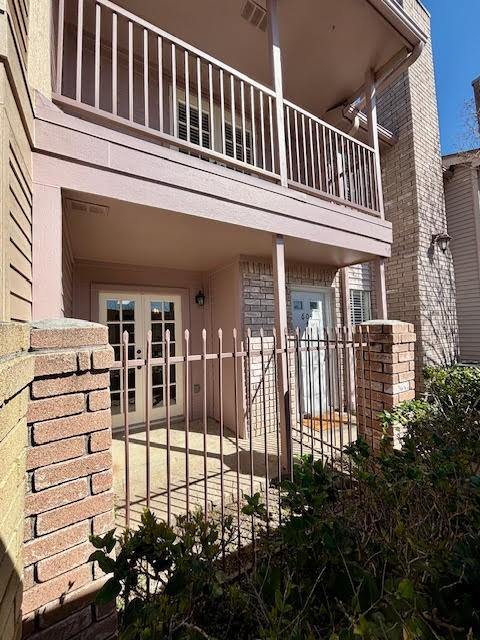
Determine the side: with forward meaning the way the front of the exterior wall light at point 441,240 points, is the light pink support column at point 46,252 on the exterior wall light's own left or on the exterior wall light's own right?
on the exterior wall light's own right

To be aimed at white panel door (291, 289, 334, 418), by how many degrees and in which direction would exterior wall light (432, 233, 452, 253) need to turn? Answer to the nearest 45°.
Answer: approximately 90° to its right

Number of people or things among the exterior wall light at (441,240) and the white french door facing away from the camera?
0

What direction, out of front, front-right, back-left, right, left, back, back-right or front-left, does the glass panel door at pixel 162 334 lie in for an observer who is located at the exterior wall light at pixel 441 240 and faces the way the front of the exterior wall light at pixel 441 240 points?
right

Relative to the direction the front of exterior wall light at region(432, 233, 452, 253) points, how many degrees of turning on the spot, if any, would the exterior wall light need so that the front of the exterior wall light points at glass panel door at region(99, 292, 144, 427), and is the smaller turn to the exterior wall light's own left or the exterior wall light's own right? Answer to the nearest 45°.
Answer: approximately 90° to the exterior wall light's own right

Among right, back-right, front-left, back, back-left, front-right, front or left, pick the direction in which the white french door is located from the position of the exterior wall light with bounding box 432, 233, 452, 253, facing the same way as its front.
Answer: right

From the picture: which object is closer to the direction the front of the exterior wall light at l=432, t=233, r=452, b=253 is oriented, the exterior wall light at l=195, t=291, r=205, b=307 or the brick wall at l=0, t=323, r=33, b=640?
the brick wall

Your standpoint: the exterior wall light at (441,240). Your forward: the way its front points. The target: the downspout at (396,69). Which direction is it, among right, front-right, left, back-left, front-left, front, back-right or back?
front-right

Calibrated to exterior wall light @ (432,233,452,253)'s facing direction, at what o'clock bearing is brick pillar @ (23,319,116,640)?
The brick pillar is roughly at 2 o'clock from the exterior wall light.

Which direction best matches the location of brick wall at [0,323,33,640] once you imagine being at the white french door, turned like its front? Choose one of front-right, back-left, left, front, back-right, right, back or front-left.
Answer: front-right

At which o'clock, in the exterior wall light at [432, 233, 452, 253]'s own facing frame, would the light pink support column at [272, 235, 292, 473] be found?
The light pink support column is roughly at 2 o'clock from the exterior wall light.

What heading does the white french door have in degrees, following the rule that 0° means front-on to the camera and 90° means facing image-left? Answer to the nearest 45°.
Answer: approximately 315°

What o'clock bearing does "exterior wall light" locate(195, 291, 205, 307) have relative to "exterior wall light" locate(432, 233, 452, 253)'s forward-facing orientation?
"exterior wall light" locate(195, 291, 205, 307) is roughly at 3 o'clock from "exterior wall light" locate(432, 233, 452, 253).

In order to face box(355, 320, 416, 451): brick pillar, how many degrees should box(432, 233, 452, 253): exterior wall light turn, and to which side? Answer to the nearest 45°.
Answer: approximately 45° to its right

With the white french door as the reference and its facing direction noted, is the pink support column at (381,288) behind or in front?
in front

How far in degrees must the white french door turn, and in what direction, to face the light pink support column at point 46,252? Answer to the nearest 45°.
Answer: approximately 45° to its right

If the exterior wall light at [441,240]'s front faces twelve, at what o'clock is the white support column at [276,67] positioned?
The white support column is roughly at 2 o'clock from the exterior wall light.
